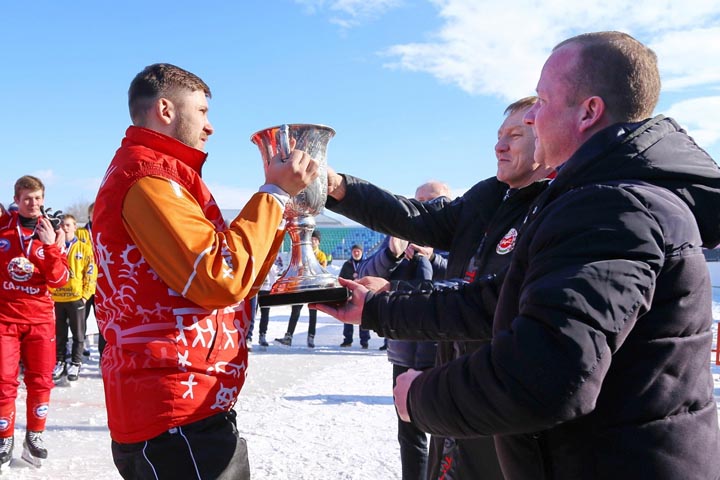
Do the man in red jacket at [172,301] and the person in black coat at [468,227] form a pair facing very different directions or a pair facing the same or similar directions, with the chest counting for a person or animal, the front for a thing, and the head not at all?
very different directions

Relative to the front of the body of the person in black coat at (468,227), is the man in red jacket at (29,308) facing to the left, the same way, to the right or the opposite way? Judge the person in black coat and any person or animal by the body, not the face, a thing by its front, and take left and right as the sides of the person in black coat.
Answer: to the left

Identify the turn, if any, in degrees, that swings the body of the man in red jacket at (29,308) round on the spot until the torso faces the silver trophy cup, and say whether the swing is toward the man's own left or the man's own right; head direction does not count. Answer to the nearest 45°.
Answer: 0° — they already face it

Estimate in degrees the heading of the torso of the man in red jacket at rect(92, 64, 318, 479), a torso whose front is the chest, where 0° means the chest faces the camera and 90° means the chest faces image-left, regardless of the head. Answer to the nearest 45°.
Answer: approximately 270°

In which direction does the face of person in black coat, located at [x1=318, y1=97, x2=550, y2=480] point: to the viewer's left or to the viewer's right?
to the viewer's left

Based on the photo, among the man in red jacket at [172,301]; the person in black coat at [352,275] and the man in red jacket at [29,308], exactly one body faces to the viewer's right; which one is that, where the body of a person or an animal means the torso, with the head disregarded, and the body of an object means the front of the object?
the man in red jacket at [172,301]

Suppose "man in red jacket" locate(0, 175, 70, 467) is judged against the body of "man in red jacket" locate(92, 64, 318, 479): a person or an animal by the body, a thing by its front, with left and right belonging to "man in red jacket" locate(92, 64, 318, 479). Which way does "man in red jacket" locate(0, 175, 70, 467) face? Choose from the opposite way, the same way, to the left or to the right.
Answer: to the right

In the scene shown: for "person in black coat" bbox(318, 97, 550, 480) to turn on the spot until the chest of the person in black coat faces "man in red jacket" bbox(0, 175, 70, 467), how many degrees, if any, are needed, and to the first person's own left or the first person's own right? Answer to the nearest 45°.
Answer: approximately 90° to the first person's own right

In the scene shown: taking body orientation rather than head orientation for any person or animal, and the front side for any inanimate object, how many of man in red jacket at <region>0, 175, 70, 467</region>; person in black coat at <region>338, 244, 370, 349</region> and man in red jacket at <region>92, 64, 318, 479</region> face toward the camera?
2

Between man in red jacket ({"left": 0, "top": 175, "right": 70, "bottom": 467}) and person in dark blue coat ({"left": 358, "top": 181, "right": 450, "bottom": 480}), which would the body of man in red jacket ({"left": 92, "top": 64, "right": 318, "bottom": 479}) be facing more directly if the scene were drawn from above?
the person in dark blue coat
